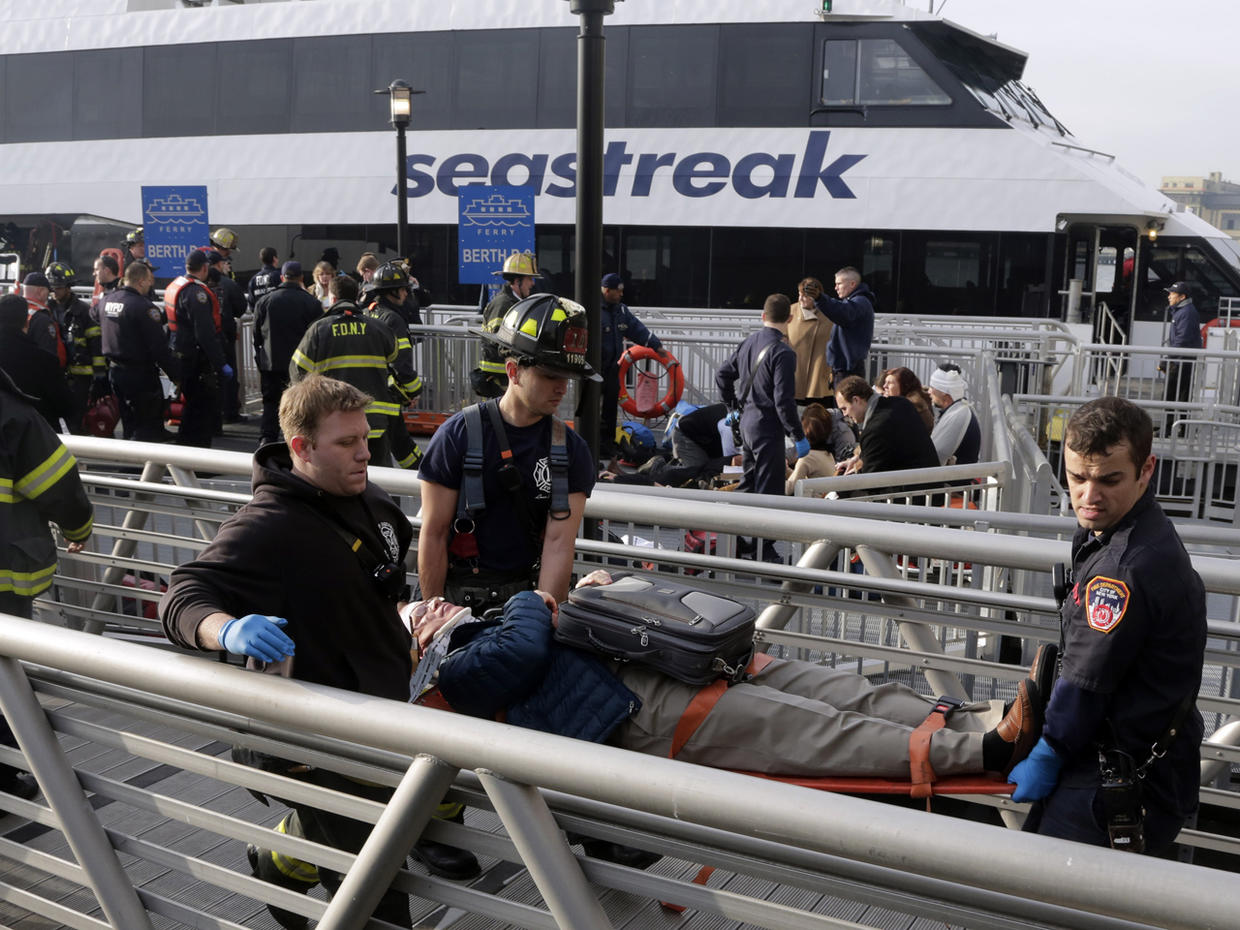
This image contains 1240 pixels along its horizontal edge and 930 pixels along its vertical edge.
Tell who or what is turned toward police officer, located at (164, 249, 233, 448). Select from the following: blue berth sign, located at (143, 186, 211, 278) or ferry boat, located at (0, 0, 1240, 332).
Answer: the blue berth sign

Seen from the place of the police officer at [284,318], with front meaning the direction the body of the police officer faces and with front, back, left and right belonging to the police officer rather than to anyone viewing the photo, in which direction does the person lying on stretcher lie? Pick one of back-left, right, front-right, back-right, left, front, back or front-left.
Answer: back

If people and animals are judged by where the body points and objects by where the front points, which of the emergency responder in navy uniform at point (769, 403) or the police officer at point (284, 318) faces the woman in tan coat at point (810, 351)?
the emergency responder in navy uniform at point (769, 403)

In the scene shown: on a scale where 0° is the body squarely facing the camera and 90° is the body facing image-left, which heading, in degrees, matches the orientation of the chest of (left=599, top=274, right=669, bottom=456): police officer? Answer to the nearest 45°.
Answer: approximately 315°

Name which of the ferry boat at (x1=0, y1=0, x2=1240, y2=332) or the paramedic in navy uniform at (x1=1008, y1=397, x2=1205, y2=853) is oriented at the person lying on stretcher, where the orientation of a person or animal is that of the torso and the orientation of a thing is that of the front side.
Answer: the paramedic in navy uniform

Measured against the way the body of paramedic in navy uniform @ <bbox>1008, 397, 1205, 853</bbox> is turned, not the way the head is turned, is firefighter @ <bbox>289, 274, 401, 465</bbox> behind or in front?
in front

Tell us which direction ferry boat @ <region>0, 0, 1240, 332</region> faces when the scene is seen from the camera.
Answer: facing to the right of the viewer

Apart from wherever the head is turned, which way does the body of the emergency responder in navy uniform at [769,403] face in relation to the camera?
away from the camera

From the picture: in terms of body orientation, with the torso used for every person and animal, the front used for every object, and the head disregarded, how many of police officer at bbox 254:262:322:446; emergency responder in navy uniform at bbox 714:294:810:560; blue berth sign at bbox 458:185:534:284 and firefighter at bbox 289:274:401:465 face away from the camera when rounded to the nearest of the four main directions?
3

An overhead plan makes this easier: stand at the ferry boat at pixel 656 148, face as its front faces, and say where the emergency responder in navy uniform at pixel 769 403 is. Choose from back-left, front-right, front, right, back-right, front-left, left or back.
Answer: right

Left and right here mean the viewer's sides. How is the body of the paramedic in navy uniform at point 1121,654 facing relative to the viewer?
facing to the left of the viewer

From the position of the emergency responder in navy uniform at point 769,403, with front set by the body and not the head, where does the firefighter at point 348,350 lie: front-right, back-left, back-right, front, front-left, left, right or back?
left

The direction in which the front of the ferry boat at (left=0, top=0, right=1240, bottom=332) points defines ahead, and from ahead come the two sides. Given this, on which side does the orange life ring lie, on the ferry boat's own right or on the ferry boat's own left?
on the ferry boat's own right

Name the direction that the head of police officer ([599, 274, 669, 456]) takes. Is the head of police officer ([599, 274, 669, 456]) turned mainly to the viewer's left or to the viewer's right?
to the viewer's right

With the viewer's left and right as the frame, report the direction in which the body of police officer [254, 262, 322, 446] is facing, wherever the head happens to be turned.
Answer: facing away from the viewer
